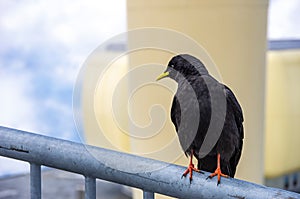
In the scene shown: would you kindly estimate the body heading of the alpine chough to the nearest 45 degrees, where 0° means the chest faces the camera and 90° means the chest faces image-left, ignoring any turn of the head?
approximately 45°
